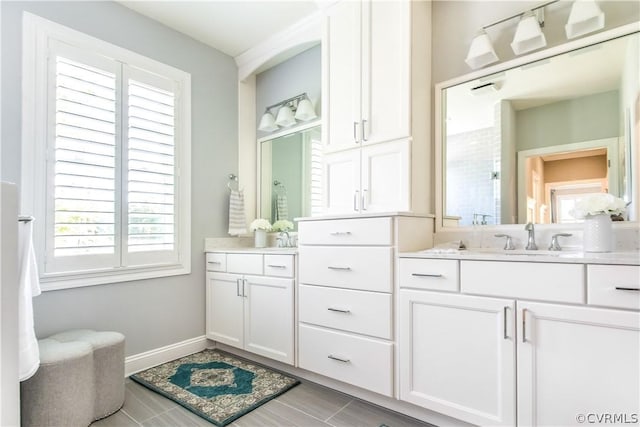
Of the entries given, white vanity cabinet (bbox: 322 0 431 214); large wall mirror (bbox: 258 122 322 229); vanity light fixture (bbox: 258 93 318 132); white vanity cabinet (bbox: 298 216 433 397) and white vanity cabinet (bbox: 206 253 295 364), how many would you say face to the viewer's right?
0

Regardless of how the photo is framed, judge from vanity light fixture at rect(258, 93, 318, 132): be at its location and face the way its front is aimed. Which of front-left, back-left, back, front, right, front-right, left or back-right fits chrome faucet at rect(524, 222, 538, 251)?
left

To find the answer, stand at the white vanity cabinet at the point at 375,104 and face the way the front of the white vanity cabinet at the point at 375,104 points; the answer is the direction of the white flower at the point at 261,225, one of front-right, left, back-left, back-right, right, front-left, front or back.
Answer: right

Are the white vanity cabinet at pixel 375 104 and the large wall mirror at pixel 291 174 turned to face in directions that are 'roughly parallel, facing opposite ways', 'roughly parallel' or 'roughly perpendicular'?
roughly parallel

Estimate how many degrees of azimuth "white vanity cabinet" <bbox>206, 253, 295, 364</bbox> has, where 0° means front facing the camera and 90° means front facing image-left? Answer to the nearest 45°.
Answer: approximately 45°

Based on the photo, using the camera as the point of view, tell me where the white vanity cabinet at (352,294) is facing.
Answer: facing the viewer and to the left of the viewer

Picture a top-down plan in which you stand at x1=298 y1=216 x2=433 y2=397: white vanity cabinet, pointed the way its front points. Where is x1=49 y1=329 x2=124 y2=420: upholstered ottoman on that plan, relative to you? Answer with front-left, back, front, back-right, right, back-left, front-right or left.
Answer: front-right

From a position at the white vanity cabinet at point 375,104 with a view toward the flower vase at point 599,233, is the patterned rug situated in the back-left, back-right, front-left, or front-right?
back-right

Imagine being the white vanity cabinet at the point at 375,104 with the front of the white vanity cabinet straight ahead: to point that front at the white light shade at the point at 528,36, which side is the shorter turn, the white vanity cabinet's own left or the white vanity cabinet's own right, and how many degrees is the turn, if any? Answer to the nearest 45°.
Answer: approximately 135° to the white vanity cabinet's own left

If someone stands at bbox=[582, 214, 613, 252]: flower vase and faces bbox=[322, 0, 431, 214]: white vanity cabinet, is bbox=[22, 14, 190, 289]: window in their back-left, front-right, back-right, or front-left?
front-left
